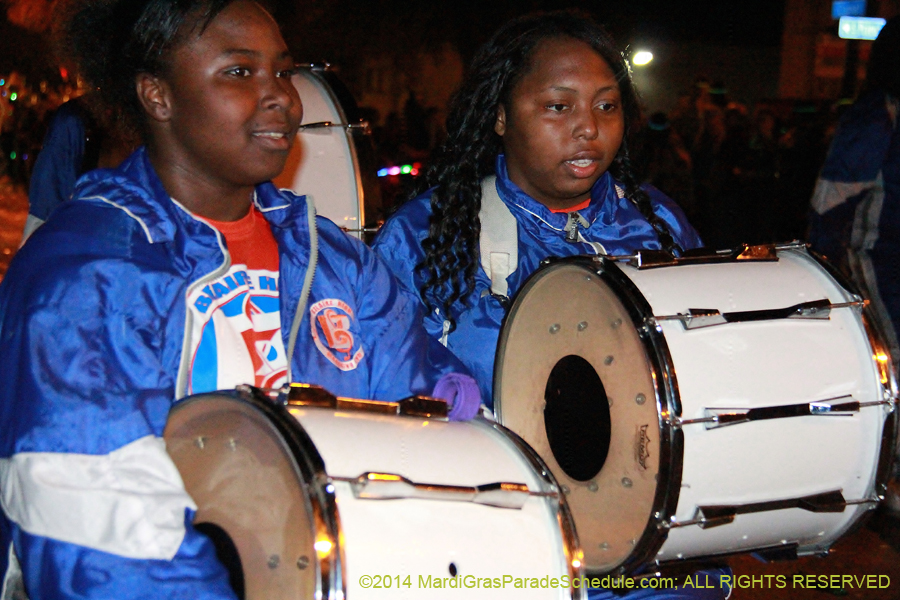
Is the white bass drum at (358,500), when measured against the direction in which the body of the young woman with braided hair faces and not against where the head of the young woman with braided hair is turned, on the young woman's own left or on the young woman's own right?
on the young woman's own right
